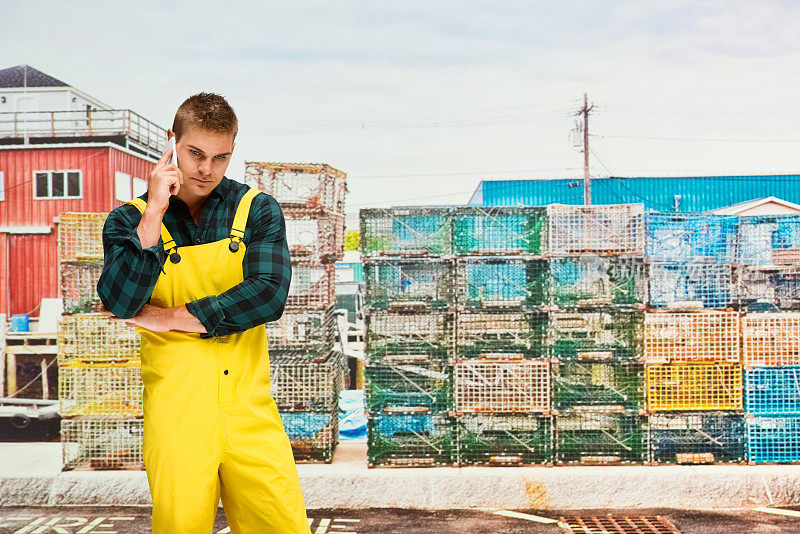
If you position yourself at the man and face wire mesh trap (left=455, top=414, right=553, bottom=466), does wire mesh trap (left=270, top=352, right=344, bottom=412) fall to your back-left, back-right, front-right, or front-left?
front-left

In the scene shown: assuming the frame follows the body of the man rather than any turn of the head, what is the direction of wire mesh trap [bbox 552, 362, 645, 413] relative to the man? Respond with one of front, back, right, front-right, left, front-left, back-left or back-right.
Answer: back-left

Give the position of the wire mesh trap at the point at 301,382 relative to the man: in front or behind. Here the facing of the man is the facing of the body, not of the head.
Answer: behind

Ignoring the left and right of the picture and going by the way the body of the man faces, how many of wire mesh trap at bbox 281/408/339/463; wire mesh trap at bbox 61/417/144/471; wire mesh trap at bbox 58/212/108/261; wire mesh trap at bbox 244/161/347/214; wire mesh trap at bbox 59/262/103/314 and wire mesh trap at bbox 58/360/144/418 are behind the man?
6

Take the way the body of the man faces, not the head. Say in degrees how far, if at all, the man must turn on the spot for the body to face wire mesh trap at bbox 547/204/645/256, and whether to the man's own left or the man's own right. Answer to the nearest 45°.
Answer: approximately 135° to the man's own left

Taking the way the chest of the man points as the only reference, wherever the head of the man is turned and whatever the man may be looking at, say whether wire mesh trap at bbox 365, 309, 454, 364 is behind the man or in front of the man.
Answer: behind

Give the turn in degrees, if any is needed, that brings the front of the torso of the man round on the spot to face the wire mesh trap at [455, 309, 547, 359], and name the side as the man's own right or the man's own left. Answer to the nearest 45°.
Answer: approximately 135° to the man's own left

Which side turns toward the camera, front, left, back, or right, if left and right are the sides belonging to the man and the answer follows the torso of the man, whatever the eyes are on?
front

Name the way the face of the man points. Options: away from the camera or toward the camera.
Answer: toward the camera

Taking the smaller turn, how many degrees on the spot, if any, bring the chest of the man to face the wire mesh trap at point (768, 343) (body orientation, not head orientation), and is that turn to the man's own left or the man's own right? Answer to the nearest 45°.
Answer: approximately 135° to the man's own left

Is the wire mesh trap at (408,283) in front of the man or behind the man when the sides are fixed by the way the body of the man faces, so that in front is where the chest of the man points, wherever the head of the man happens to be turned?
behind

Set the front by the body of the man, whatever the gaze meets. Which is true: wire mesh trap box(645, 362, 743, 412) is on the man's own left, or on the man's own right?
on the man's own left

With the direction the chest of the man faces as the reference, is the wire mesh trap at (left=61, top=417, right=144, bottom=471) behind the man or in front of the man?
behind

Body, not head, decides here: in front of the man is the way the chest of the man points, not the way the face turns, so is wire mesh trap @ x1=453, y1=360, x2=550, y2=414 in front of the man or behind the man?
behind

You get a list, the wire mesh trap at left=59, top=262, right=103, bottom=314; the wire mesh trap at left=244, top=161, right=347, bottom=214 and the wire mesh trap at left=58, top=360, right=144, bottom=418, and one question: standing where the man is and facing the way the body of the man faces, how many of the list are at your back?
3

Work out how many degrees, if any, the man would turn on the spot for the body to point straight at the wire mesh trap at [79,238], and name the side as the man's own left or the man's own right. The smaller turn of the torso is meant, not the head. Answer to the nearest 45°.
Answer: approximately 180°

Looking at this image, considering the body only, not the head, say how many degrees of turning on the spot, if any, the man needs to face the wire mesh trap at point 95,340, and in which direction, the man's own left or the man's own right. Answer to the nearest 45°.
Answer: approximately 180°

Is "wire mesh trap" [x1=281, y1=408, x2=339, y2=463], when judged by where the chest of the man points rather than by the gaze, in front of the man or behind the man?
behind
